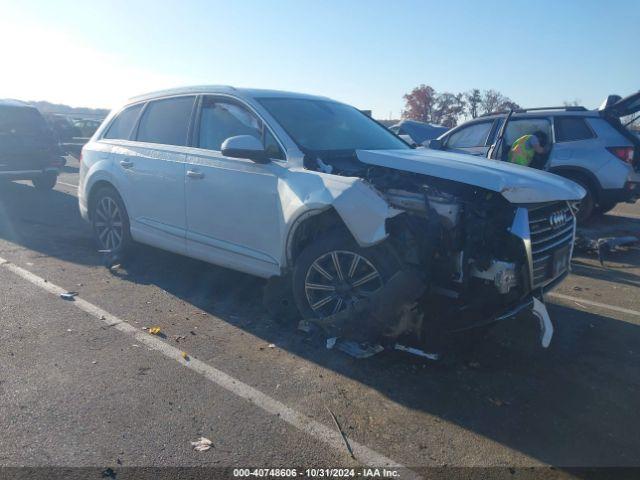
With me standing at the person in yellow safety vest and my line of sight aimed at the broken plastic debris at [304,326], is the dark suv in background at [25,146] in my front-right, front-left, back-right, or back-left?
front-right

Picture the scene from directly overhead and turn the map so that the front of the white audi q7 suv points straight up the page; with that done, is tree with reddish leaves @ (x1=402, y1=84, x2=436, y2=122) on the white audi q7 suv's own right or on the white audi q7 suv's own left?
on the white audi q7 suv's own left

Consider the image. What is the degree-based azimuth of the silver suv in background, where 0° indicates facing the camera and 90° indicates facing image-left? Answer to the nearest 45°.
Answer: approximately 135°

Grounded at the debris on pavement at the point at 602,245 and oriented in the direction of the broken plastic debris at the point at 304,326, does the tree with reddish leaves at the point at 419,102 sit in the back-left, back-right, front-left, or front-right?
back-right

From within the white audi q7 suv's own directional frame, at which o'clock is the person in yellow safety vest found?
The person in yellow safety vest is roughly at 9 o'clock from the white audi q7 suv.

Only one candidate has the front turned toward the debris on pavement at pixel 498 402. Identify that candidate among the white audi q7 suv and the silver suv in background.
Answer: the white audi q7 suv

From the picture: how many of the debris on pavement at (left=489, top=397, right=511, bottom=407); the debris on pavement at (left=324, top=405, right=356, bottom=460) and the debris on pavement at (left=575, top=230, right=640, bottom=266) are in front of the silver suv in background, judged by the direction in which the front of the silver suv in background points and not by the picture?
0

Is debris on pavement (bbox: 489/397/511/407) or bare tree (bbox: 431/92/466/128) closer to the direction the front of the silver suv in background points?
the bare tree

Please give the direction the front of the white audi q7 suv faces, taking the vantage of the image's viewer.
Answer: facing the viewer and to the right of the viewer

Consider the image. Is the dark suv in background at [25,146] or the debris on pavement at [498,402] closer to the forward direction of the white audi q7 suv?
the debris on pavement

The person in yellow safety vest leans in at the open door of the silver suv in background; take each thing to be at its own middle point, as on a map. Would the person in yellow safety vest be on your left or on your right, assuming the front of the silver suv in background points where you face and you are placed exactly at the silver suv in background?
on your left

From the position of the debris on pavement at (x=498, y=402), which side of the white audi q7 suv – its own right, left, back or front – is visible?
front

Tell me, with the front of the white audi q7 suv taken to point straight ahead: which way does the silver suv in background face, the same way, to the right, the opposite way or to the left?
the opposite way

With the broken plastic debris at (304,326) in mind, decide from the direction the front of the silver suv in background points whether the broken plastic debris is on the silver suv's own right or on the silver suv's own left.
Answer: on the silver suv's own left

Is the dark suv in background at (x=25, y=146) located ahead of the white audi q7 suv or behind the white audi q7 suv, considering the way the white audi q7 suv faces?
behind

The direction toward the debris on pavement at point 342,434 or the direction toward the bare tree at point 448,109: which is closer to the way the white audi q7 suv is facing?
the debris on pavement

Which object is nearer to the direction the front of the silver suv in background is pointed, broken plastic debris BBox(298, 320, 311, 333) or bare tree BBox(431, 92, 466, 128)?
the bare tree

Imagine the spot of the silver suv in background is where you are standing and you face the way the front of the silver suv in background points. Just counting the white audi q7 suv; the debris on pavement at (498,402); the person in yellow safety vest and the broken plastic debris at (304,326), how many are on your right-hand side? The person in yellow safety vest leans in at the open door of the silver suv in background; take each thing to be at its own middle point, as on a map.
0

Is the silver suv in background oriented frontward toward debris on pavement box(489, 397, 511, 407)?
no

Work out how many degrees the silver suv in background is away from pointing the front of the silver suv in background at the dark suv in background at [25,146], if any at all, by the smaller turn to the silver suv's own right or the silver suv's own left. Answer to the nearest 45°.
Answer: approximately 45° to the silver suv's own left
